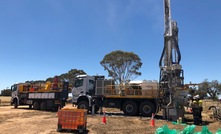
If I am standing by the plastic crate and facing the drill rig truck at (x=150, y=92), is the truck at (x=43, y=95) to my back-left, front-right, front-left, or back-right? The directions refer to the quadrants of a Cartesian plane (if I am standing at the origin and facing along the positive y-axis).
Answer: front-left

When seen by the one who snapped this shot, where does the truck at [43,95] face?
facing away from the viewer and to the left of the viewer

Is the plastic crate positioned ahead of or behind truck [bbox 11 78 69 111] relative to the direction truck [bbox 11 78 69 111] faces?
behind

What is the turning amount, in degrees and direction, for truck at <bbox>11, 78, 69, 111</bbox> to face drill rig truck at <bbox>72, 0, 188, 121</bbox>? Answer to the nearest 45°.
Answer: approximately 180°
